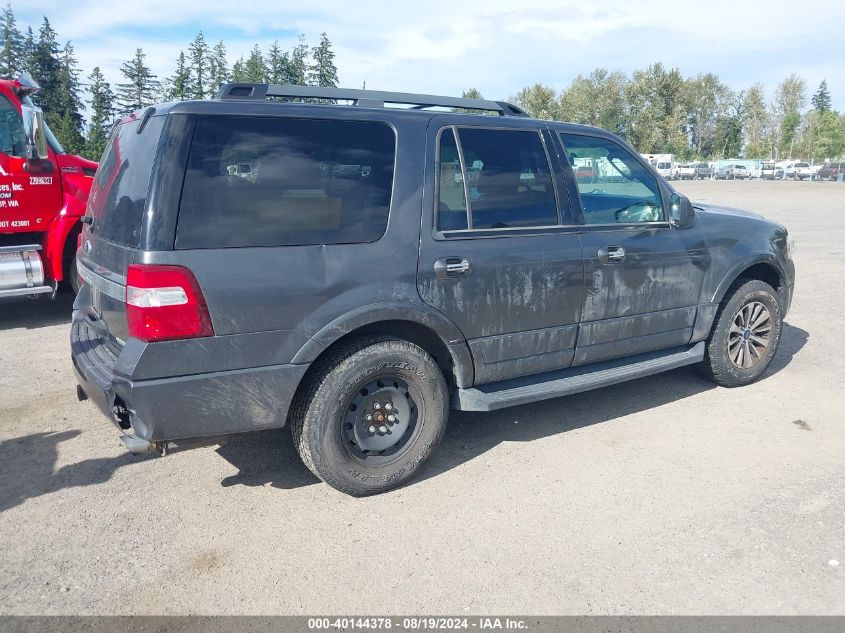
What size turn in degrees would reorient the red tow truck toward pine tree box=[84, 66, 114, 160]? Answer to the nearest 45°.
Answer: approximately 90° to its left

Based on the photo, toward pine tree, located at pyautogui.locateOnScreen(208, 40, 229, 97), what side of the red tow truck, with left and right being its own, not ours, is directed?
left

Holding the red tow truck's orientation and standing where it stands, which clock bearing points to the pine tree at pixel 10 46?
The pine tree is roughly at 9 o'clock from the red tow truck.

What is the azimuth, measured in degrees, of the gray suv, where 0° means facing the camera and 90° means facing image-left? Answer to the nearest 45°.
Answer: approximately 225°

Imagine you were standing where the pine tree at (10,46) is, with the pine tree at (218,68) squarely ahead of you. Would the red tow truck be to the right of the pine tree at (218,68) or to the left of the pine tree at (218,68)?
right

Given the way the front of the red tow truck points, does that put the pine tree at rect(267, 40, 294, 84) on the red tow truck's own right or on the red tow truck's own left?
on the red tow truck's own left

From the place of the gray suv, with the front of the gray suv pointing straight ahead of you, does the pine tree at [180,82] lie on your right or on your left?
on your left

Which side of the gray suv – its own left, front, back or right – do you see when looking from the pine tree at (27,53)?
left

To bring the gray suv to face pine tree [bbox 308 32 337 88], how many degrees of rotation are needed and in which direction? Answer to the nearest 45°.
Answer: approximately 45° to its left

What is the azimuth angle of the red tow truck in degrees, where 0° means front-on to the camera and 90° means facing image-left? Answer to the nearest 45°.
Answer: approximately 270°

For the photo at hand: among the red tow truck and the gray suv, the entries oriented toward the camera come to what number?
0

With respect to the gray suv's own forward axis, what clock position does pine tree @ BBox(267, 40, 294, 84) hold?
The pine tree is roughly at 10 o'clock from the gray suv.
